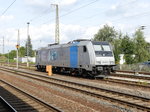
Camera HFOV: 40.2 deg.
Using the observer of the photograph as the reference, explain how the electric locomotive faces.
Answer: facing the viewer and to the right of the viewer
